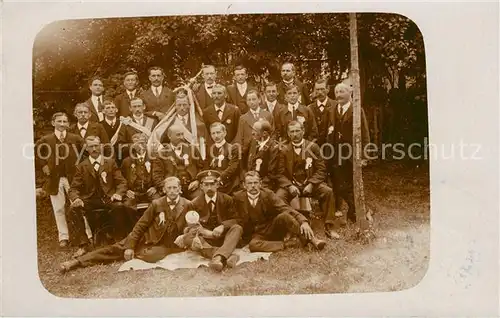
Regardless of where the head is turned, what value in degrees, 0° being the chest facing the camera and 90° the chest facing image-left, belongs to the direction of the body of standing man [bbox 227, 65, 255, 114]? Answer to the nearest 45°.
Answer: approximately 0°

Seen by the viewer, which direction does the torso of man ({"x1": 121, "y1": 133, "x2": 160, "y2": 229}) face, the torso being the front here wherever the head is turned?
toward the camera
